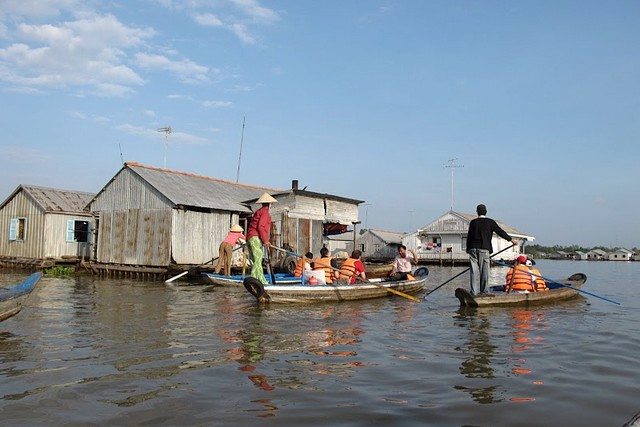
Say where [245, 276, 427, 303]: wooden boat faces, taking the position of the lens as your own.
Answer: facing to the right of the viewer

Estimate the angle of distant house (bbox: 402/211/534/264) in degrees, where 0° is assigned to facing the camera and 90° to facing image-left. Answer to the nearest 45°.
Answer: approximately 0°

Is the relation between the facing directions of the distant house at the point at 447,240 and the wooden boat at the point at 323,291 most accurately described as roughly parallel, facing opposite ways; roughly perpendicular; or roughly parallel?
roughly perpendicular

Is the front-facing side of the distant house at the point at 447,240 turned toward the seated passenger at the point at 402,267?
yes

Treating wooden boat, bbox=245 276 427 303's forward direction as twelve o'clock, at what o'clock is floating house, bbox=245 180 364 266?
The floating house is roughly at 9 o'clock from the wooden boat.

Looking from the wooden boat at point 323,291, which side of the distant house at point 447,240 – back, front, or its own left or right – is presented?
front

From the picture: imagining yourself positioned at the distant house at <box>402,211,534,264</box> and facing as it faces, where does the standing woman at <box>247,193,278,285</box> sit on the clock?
The standing woman is roughly at 12 o'clock from the distant house.

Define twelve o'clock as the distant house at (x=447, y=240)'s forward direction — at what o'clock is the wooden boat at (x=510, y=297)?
The wooden boat is roughly at 12 o'clock from the distant house.

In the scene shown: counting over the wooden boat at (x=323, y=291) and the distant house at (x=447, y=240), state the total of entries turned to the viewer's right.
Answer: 1

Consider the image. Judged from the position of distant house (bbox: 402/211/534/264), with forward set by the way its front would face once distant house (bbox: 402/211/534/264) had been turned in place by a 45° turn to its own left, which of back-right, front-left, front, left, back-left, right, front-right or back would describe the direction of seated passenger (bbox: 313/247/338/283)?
front-right
